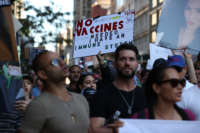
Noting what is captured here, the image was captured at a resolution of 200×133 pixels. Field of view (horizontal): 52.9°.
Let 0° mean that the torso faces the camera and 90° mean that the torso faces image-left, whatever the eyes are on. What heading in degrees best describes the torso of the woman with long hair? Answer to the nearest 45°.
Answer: approximately 315°

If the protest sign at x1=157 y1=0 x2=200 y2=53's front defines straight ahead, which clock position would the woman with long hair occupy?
The woman with long hair is roughly at 12 o'clock from the protest sign.

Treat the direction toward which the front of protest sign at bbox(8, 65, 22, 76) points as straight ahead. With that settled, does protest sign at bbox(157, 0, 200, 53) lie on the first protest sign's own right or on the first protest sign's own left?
on the first protest sign's own left

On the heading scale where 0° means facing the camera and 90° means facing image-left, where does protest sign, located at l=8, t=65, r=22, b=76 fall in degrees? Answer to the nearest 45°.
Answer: approximately 0°

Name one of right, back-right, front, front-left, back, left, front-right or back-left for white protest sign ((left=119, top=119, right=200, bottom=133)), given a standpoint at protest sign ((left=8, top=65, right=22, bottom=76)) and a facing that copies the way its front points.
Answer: front-left

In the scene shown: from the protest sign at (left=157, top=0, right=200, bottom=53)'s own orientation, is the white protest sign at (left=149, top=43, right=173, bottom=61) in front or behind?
behind
